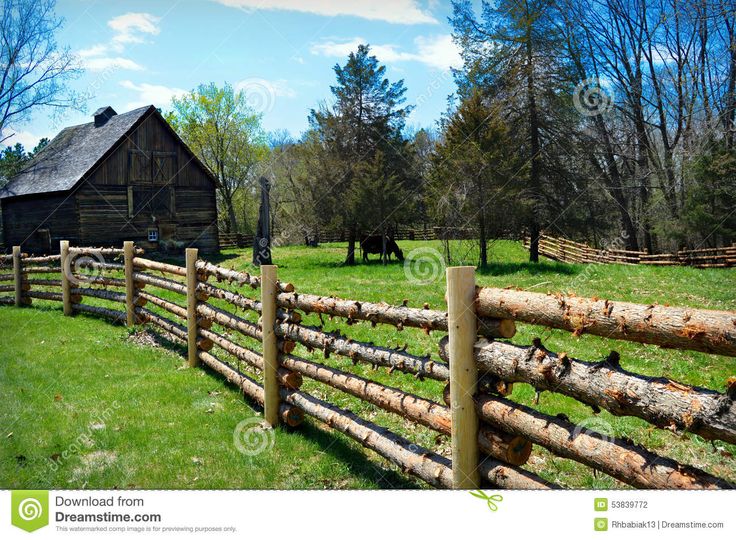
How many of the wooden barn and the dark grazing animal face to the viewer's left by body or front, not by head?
0

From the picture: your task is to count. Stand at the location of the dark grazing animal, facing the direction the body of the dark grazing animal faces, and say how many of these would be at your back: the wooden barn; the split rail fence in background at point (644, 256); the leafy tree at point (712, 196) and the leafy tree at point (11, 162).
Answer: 2

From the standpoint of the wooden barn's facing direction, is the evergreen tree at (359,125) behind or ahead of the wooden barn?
ahead

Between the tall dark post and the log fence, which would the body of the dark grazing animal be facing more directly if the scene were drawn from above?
the log fence

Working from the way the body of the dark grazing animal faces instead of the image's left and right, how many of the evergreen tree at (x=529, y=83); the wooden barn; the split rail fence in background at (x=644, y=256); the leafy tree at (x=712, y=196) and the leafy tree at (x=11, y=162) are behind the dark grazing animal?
2

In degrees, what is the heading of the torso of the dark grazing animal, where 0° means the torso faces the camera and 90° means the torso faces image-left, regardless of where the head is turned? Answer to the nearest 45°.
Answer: approximately 270°

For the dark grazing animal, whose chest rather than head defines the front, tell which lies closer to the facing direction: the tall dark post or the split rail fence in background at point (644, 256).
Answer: the split rail fence in background

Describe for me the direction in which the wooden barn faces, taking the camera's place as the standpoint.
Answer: facing the viewer and to the right of the viewer

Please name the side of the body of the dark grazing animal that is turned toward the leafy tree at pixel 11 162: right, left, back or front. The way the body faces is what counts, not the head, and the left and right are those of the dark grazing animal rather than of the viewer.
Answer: back

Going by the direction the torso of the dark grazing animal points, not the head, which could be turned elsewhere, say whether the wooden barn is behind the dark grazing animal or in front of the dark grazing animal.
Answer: behind

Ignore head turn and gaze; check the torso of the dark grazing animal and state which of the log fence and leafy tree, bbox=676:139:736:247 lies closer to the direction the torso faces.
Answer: the leafy tree

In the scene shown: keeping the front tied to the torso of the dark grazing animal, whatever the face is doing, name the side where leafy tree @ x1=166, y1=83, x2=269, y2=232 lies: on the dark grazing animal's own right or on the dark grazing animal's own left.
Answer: on the dark grazing animal's own left
